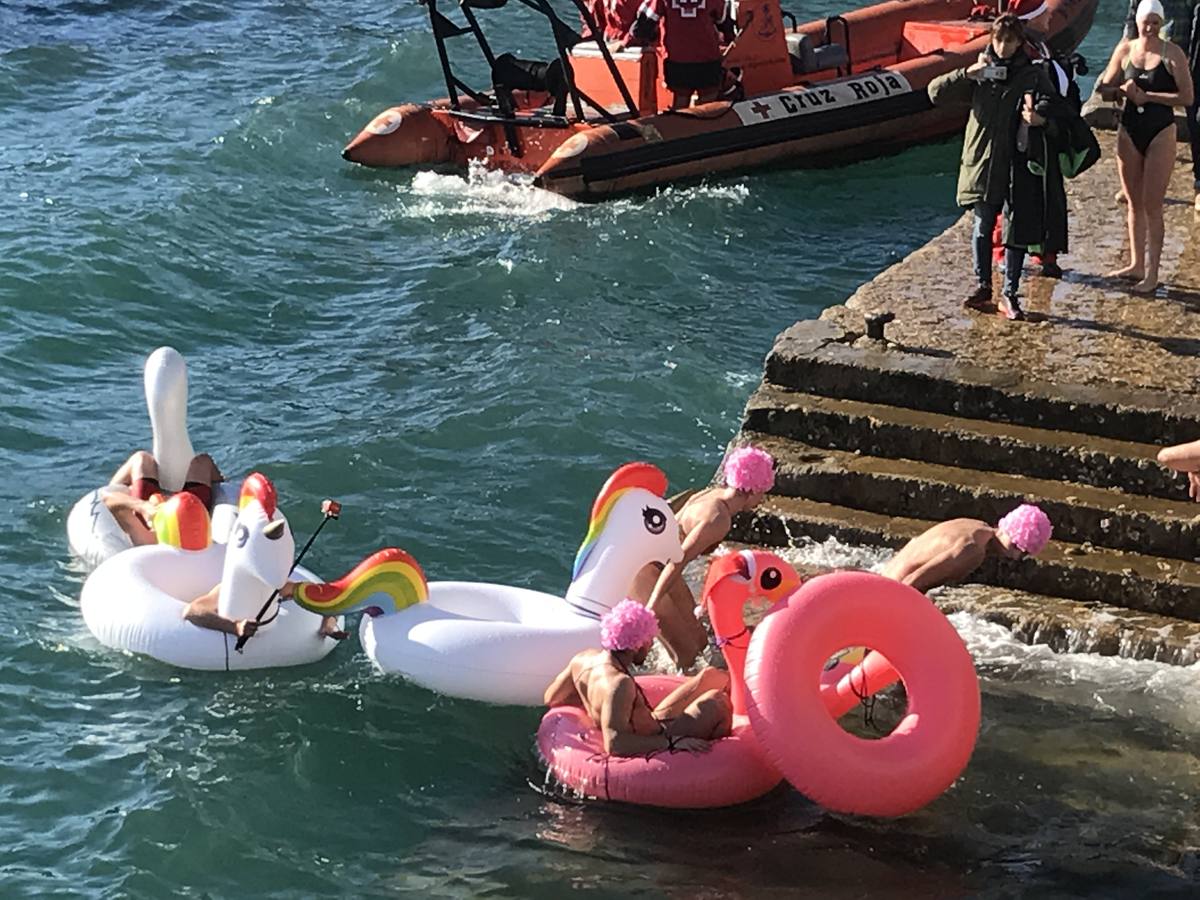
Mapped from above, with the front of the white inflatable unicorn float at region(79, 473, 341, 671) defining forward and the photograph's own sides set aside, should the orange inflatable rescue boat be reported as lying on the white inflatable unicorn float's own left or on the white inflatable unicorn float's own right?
on the white inflatable unicorn float's own left

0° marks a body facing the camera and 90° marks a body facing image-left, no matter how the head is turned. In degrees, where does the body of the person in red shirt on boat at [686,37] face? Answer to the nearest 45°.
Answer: approximately 180°

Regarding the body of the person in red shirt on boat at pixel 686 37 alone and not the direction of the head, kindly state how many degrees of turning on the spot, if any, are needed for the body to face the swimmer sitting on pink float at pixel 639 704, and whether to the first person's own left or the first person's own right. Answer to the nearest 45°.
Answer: approximately 180°

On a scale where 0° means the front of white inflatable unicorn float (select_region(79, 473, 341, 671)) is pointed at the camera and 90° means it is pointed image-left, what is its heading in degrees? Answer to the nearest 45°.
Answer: approximately 315°

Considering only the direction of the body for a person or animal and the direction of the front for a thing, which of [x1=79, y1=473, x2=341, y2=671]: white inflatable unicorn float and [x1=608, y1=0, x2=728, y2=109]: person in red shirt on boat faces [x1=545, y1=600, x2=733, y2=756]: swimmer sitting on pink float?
the white inflatable unicorn float

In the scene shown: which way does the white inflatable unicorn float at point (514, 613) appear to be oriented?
to the viewer's right

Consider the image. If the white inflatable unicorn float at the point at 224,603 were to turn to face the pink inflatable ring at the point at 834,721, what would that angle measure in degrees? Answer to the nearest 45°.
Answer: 0° — it already faces it

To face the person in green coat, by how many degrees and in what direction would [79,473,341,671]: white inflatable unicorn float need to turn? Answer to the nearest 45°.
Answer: approximately 45° to its left

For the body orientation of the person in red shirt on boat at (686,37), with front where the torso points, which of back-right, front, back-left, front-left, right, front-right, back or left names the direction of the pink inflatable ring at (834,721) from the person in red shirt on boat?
back
